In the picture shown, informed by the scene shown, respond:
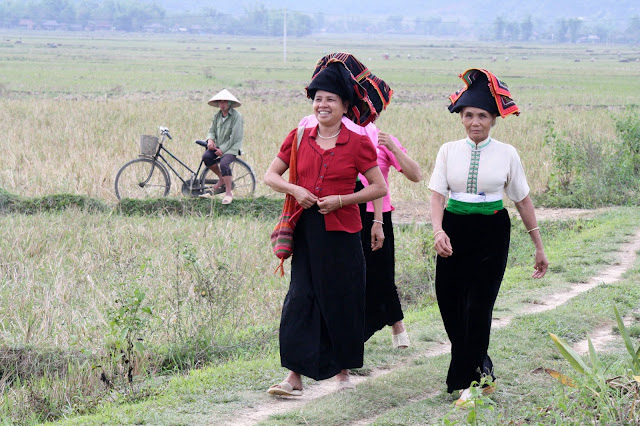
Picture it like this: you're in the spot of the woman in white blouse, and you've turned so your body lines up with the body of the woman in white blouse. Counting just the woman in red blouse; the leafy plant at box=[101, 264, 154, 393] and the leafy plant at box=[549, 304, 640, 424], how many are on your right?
2

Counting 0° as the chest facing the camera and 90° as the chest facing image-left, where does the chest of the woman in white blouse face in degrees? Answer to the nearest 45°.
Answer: approximately 0°

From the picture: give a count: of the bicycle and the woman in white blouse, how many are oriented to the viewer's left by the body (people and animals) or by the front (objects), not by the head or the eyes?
1

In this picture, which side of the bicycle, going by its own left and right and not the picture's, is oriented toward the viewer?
left

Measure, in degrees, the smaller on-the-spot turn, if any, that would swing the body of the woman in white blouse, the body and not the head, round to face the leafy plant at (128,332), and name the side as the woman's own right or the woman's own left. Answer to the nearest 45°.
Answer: approximately 90° to the woman's own right

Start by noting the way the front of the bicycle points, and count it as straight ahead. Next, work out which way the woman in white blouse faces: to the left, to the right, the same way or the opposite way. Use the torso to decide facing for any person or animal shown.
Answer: to the left

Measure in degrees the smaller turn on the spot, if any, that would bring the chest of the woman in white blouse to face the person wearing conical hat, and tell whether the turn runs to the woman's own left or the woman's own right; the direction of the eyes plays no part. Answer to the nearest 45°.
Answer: approximately 135° to the woman's own right

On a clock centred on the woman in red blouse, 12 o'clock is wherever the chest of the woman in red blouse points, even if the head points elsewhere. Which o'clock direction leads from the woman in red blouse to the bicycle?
The bicycle is roughly at 4 o'clock from the woman in red blouse.
